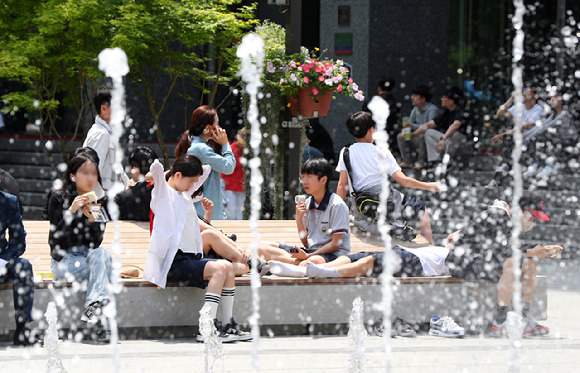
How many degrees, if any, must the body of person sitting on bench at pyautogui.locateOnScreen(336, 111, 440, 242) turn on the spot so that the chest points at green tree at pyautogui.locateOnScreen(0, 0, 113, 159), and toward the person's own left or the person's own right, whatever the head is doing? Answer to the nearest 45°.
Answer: approximately 90° to the person's own left

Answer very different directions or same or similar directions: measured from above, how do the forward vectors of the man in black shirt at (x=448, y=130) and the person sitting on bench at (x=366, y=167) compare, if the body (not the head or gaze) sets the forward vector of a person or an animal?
very different directions

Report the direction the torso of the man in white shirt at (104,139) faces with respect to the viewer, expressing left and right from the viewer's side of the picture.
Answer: facing to the right of the viewer

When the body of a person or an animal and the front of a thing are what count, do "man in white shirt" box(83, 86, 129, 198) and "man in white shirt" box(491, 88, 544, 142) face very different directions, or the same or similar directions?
very different directions

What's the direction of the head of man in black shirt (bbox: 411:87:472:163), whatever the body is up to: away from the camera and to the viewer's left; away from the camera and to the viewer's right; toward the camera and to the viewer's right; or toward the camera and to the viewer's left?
toward the camera and to the viewer's left

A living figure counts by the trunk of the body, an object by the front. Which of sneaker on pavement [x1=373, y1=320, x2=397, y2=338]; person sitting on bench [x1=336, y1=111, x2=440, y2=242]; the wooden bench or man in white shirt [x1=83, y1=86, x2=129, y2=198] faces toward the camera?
the wooden bench
